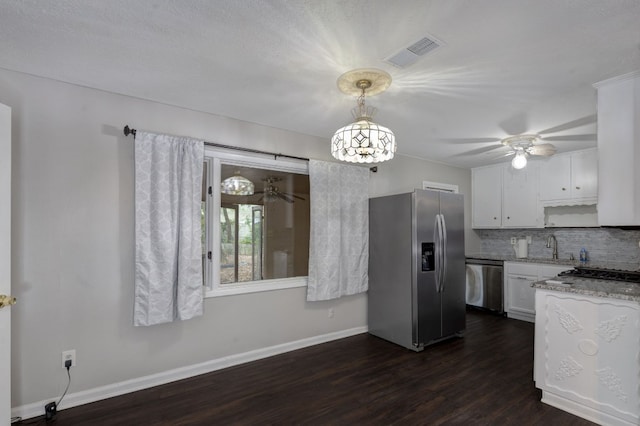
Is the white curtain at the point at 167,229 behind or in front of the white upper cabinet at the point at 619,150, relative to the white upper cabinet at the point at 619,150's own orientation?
in front

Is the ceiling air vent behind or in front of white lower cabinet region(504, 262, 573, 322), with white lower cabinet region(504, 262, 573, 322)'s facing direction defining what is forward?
in front

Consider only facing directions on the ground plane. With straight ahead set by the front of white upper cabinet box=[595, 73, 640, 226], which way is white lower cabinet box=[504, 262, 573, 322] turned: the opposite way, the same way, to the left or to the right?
to the left

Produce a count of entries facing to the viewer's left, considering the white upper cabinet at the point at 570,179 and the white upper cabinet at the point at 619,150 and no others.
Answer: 1

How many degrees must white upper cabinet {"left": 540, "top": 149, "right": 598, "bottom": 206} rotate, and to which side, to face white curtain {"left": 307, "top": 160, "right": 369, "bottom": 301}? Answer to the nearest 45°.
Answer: approximately 45° to its right

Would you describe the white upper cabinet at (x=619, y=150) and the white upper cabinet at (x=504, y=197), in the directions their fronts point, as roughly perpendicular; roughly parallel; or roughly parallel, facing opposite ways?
roughly perpendicular

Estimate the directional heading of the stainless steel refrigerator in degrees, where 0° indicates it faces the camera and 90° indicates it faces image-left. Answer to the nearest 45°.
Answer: approximately 315°

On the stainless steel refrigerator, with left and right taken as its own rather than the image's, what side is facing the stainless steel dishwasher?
left

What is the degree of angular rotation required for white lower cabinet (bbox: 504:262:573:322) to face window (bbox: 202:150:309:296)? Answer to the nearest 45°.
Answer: approximately 45° to its right
